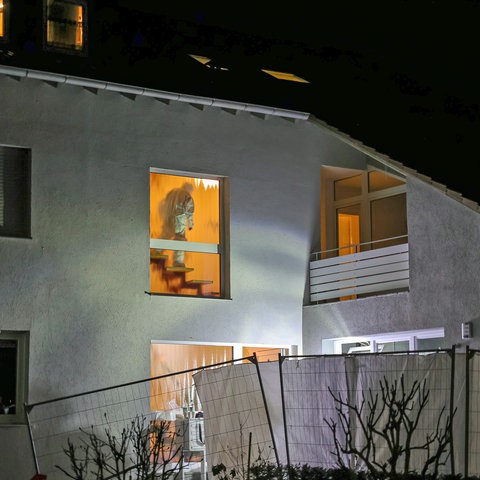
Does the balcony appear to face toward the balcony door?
no

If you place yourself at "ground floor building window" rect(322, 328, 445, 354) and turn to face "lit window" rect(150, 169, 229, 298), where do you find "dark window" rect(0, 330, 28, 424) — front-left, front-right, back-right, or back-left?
front-left

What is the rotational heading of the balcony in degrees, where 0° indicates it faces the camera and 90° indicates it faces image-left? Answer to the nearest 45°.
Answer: approximately 45°

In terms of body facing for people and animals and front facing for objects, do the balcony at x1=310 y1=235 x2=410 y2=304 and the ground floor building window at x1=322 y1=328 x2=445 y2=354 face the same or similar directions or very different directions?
same or similar directions

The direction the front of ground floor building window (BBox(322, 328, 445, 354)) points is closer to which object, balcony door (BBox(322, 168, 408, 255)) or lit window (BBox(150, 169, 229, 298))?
the lit window

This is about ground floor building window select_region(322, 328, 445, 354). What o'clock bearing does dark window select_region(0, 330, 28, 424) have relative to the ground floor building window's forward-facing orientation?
The dark window is roughly at 1 o'clock from the ground floor building window.

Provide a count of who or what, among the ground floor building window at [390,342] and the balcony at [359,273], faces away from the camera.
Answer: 0

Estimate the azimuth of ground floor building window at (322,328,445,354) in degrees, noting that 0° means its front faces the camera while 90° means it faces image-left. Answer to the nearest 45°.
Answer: approximately 45°
